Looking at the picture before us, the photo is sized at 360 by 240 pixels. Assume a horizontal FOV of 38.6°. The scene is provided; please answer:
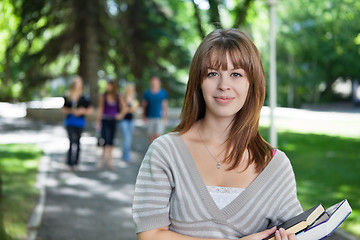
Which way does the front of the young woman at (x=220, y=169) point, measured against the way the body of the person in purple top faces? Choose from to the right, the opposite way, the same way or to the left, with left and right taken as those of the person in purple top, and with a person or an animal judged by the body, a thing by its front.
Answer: the same way

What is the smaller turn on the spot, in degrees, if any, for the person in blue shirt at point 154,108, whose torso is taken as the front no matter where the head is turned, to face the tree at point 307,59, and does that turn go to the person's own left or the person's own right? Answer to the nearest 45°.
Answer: approximately 135° to the person's own left

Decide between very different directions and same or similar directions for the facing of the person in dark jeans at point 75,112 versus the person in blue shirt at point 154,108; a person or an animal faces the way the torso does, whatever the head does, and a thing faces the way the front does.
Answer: same or similar directions

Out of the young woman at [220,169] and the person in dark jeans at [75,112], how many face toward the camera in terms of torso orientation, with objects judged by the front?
2

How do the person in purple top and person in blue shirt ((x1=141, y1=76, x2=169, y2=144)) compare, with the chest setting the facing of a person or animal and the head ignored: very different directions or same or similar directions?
same or similar directions

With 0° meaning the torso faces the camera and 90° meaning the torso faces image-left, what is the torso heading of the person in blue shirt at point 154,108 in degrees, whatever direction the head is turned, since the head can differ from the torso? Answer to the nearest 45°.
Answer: approximately 0°

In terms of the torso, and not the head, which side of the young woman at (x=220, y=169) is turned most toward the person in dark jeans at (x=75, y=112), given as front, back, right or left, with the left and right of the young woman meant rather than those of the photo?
back

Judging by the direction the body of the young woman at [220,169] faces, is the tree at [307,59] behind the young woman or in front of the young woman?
behind

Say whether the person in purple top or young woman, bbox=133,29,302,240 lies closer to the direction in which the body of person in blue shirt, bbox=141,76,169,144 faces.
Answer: the young woman

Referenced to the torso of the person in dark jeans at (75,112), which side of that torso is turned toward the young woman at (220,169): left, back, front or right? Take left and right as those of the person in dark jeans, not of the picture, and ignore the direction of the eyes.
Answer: front

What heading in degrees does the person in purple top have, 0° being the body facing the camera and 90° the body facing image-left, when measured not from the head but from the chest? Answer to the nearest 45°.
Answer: approximately 0°

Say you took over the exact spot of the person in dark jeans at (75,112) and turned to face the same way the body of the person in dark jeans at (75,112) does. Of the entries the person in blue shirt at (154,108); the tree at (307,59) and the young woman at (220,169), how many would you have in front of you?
1

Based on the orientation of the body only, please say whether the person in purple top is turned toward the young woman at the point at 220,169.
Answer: yes

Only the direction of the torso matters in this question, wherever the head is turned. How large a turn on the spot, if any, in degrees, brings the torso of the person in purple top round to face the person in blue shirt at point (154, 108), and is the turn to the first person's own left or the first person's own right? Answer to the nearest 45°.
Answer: approximately 135° to the first person's own left

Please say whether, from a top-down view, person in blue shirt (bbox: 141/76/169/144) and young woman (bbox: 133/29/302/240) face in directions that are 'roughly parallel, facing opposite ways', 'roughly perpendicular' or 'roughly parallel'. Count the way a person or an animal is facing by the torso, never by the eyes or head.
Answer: roughly parallel

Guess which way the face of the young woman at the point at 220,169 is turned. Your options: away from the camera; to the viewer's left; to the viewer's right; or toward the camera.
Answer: toward the camera
